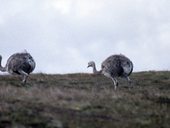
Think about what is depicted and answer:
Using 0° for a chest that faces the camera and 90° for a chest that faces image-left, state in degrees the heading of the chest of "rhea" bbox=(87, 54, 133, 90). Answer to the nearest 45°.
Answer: approximately 90°

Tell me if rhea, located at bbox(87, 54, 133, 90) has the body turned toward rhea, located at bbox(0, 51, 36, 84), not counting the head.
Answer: yes
